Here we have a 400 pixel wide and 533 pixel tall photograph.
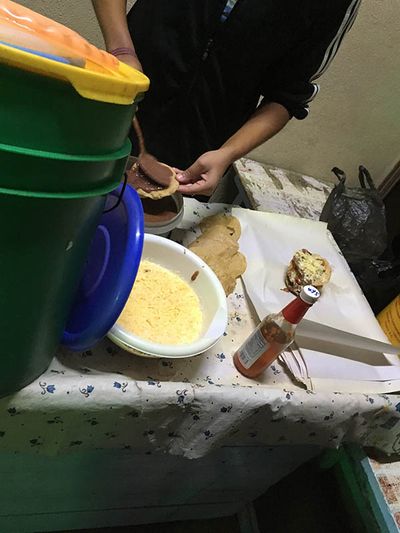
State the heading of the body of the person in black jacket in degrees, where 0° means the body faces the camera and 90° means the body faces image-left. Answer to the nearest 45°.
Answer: approximately 0°

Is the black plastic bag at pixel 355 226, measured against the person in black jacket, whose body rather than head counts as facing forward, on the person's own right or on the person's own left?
on the person's own left

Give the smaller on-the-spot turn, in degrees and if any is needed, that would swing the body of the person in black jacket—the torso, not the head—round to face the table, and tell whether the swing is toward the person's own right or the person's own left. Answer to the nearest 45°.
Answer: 0° — they already face it

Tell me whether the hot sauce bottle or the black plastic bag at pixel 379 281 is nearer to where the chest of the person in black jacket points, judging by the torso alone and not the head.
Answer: the hot sauce bottle

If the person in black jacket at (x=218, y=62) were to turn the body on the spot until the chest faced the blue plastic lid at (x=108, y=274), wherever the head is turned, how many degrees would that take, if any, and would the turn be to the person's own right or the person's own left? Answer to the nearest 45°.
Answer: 0° — they already face it

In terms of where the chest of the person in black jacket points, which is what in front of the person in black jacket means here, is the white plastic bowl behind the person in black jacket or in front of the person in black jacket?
in front

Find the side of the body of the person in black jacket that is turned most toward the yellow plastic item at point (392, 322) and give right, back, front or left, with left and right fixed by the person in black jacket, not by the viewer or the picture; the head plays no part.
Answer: left

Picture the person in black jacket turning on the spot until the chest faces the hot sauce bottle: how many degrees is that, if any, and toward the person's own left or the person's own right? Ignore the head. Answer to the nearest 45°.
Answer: approximately 45° to the person's own left
